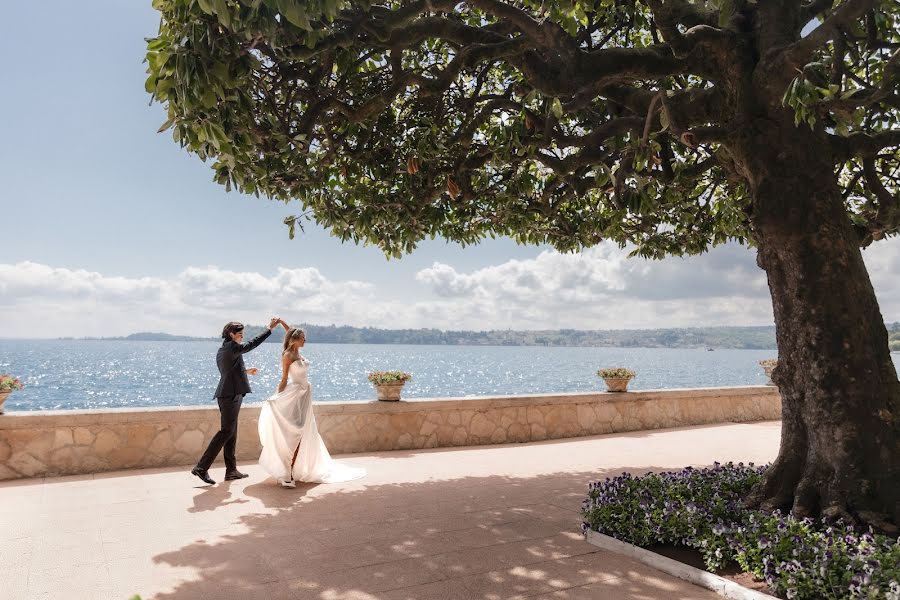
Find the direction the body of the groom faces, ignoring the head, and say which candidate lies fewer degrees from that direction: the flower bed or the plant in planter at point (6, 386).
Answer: the flower bed

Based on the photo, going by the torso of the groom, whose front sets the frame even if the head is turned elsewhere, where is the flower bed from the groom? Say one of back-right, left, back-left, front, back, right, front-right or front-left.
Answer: front-right

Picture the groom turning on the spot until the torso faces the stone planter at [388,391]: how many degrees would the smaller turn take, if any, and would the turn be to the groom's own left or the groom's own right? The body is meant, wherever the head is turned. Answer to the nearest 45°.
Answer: approximately 45° to the groom's own left

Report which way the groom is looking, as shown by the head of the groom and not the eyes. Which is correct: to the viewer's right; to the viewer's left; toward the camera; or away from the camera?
to the viewer's right

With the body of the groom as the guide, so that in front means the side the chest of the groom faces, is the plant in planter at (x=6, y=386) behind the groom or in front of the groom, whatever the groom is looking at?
behind

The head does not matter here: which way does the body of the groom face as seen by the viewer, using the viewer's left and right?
facing to the right of the viewer

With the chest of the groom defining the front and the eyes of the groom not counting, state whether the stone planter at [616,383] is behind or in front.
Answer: in front

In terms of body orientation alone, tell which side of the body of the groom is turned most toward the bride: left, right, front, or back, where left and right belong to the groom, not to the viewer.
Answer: front

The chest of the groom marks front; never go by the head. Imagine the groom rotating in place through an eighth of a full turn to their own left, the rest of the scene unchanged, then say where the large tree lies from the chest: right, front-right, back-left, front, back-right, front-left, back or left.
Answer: right
